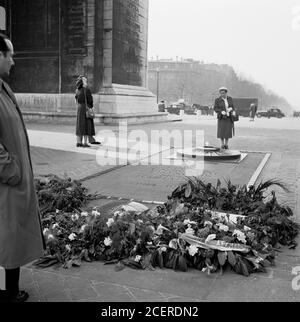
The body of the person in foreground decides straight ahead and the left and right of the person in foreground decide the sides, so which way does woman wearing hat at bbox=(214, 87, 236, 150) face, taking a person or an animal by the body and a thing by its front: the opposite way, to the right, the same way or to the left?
to the right

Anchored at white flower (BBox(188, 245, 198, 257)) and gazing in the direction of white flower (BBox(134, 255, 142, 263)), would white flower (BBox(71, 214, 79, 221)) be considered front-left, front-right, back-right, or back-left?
front-right

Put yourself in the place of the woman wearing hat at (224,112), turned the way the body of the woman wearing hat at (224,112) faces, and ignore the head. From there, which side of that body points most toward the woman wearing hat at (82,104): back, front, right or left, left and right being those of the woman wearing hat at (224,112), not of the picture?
right

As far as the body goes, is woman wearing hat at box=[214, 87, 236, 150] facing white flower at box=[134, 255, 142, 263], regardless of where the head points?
yes

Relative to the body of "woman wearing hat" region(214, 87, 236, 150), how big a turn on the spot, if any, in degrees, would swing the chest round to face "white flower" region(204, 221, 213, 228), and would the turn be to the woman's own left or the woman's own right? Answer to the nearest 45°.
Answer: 0° — they already face it

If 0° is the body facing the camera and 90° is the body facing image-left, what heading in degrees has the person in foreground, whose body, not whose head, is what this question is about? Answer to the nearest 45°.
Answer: approximately 270°

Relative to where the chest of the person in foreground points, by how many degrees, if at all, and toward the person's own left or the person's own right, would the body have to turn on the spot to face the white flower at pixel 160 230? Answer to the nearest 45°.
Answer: approximately 45° to the person's own left

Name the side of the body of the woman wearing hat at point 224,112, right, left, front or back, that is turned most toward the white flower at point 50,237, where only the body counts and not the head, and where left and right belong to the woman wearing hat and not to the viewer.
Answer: front

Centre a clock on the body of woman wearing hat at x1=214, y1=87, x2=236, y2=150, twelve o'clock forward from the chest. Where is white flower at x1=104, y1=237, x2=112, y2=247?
The white flower is roughly at 12 o'clock from the woman wearing hat.

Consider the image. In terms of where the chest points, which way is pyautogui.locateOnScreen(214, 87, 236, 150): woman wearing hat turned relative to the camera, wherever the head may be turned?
toward the camera

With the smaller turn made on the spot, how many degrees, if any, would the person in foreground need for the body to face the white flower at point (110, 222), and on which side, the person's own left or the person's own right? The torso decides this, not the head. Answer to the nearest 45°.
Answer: approximately 45° to the person's own left

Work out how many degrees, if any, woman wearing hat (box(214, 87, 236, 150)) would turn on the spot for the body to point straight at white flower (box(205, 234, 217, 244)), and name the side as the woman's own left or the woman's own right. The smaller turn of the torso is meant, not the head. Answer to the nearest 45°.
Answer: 0° — they already face it

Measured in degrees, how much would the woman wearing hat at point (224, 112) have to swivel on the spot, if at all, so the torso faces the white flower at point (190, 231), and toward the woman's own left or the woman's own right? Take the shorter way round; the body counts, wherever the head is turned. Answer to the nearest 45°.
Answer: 0° — they already face it

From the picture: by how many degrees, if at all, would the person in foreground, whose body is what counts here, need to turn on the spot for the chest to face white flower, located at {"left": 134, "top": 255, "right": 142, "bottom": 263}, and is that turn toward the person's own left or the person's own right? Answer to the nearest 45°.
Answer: approximately 45° to the person's own left
